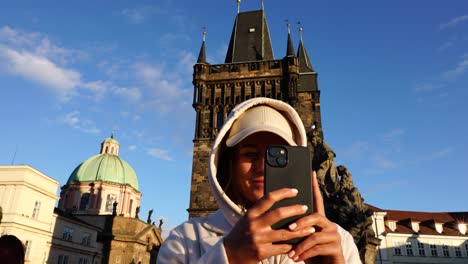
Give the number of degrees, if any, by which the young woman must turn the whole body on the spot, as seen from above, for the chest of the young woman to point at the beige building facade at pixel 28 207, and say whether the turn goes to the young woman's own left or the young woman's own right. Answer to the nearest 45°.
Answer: approximately 135° to the young woman's own right

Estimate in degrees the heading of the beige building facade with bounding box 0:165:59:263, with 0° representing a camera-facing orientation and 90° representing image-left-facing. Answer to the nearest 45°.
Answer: approximately 315°

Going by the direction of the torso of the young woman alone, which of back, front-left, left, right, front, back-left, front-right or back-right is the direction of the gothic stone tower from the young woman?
back

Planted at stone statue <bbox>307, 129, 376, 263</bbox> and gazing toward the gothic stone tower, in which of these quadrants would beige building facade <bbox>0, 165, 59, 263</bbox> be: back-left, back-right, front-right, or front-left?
front-left

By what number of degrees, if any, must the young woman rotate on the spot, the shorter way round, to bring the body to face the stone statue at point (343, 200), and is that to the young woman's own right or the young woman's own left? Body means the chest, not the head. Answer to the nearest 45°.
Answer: approximately 180°

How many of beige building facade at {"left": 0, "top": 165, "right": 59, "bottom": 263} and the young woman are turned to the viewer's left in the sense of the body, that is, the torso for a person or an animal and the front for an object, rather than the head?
0

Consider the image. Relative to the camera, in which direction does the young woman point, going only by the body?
toward the camera

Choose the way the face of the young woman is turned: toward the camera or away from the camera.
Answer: toward the camera

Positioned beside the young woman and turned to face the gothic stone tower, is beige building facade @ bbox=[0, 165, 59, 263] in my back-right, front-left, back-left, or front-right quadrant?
front-left
